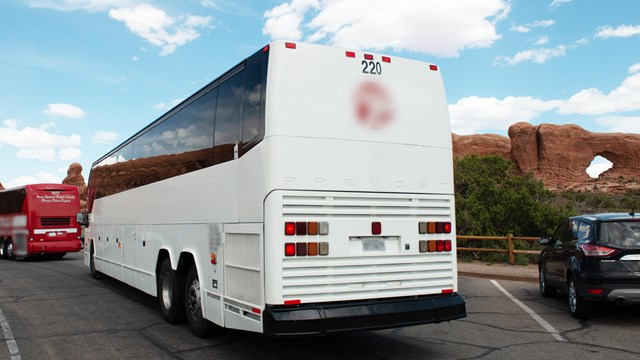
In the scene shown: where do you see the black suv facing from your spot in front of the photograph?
facing away from the viewer and to the left of the viewer

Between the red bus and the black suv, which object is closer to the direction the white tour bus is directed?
the red bus

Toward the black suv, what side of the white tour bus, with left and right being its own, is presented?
right

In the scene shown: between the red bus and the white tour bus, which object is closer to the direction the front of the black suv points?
the red bus

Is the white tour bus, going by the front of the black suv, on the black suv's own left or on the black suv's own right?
on the black suv's own left

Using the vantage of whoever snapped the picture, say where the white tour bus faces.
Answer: facing away from the viewer and to the left of the viewer
